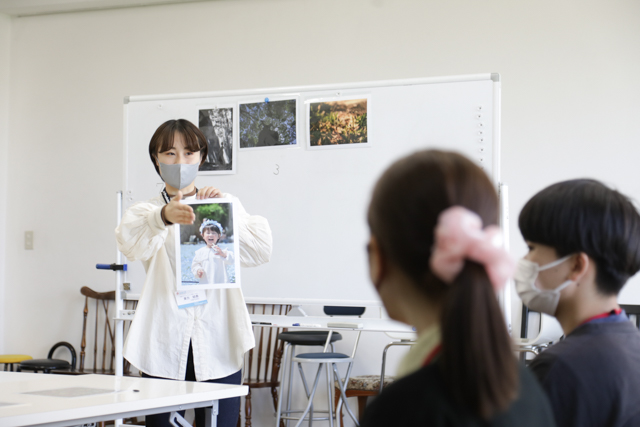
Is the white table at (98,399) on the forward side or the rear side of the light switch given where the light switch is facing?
on the forward side

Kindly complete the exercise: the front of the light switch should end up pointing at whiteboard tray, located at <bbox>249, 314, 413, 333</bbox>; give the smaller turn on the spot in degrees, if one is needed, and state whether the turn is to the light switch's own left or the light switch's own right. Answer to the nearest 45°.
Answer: approximately 45° to the light switch's own left

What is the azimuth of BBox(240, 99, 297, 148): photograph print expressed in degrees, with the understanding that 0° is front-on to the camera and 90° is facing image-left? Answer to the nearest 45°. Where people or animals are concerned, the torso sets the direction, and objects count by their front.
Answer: approximately 0°

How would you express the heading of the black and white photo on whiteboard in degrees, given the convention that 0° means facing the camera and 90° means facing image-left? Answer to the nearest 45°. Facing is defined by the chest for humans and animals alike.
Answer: approximately 0°

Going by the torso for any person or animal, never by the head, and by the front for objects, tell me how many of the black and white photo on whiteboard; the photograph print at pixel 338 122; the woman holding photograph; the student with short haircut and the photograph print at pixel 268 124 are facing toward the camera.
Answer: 4

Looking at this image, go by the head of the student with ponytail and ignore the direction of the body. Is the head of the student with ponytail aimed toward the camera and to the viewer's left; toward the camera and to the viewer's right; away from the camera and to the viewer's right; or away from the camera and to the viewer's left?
away from the camera and to the viewer's left
